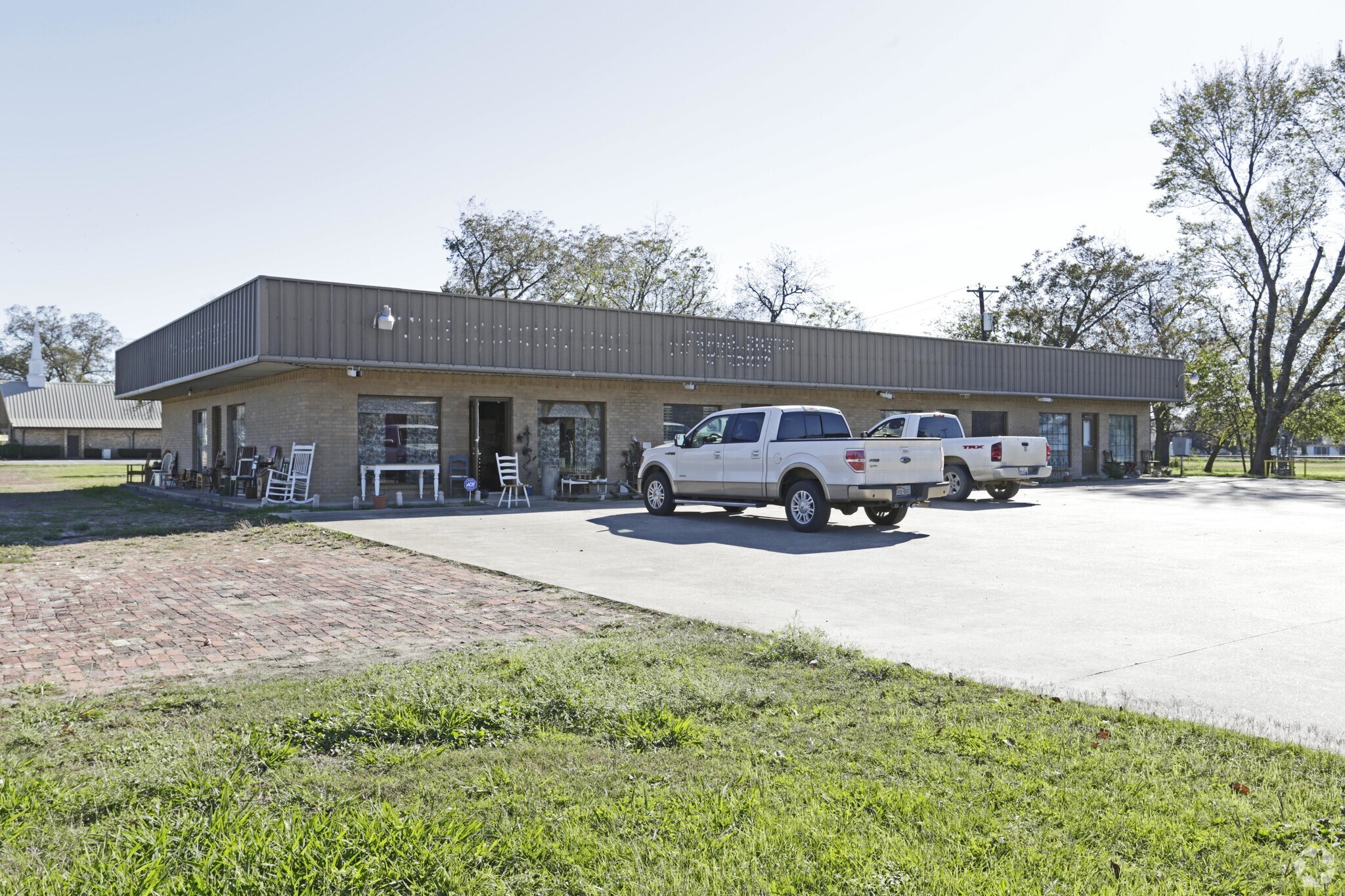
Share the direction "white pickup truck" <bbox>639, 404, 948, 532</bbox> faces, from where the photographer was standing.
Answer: facing away from the viewer and to the left of the viewer

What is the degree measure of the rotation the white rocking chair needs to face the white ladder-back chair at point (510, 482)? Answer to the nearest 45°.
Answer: approximately 135° to its left

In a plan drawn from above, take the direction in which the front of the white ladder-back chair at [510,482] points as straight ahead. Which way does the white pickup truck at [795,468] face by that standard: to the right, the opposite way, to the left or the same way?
the opposite way

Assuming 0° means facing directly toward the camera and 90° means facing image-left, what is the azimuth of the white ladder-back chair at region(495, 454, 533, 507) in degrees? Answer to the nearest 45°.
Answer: approximately 315°

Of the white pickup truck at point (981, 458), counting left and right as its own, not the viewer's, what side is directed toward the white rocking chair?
left

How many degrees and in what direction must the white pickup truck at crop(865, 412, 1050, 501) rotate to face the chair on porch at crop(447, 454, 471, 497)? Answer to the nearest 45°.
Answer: approximately 45° to its left

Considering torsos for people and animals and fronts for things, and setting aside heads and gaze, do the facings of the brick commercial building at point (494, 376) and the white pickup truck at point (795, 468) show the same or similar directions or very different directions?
very different directions

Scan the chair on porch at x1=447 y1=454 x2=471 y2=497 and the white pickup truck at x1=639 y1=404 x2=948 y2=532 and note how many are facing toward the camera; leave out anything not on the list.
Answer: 1

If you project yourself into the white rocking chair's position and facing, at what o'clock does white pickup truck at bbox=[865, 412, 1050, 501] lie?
The white pickup truck is roughly at 8 o'clock from the white rocking chair.

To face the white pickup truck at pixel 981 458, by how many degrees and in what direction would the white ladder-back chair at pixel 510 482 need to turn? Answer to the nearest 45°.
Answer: approximately 45° to its left

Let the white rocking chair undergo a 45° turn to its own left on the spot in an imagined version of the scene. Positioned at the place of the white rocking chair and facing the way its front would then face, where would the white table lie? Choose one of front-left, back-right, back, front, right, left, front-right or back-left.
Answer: left
